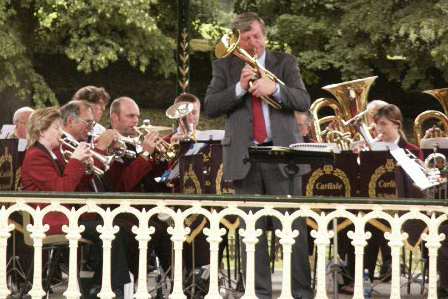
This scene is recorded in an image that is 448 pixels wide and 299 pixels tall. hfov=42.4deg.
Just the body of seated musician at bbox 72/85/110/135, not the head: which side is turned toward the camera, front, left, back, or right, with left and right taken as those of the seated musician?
right

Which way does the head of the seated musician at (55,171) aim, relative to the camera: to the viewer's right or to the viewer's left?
to the viewer's right

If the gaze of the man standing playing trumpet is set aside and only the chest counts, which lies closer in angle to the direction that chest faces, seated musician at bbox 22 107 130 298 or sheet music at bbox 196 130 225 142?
the seated musician

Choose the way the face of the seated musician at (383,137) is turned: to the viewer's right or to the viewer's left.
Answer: to the viewer's left

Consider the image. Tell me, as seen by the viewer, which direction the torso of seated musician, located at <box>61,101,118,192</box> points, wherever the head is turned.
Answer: to the viewer's right

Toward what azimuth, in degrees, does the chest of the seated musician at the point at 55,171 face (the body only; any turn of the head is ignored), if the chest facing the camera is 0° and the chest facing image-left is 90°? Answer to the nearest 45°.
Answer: approximately 270°
